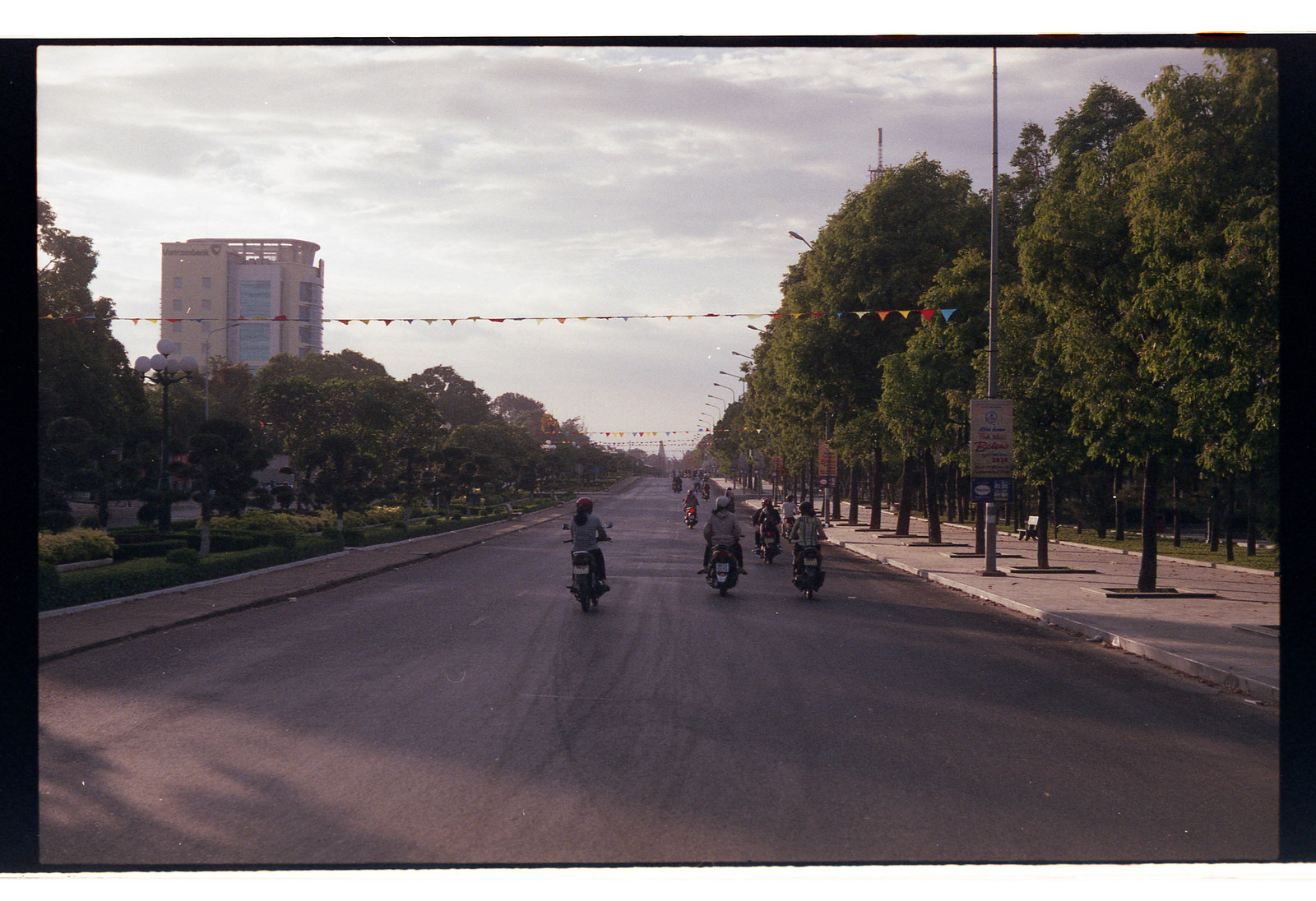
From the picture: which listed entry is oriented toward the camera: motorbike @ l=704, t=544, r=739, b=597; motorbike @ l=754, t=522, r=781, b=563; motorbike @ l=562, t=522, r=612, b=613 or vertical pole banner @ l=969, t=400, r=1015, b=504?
the vertical pole banner

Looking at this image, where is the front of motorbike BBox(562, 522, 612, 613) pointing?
away from the camera

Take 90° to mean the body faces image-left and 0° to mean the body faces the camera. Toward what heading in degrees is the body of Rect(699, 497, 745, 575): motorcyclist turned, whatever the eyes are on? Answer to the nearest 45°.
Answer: approximately 180°

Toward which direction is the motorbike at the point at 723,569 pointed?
away from the camera

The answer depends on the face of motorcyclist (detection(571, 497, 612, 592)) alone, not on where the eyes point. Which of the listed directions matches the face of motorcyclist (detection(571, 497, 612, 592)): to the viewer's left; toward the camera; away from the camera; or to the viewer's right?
away from the camera

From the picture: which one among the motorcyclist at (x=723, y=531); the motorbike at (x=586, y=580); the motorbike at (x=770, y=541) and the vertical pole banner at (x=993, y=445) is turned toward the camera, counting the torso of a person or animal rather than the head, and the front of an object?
the vertical pole banner

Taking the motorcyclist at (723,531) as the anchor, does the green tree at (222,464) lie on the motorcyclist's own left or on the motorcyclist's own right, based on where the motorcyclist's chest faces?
on the motorcyclist's own left

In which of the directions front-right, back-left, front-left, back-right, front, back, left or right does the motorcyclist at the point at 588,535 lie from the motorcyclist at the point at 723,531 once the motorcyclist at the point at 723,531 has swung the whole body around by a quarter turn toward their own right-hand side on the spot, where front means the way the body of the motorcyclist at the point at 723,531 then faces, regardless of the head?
back-right

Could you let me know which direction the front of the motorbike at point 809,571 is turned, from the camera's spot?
facing away from the viewer

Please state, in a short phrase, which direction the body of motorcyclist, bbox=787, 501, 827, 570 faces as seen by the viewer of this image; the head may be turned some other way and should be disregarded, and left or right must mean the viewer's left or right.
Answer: facing away from the viewer

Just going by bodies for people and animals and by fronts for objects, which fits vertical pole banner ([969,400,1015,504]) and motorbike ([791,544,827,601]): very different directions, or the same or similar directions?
very different directions

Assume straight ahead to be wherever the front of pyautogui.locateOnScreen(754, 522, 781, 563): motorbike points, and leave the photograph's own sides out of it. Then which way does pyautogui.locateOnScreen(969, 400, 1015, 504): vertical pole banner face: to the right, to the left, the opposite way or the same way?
the opposite way

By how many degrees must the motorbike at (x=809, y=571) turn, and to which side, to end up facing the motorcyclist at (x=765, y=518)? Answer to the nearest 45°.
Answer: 0° — it already faces them
